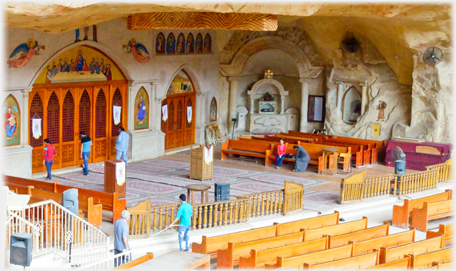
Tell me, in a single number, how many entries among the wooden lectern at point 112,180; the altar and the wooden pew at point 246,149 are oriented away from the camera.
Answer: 0

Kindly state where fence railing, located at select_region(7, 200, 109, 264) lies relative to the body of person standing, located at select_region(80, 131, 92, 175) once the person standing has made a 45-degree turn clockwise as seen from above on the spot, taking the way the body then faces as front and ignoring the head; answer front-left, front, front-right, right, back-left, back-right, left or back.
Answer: back-right

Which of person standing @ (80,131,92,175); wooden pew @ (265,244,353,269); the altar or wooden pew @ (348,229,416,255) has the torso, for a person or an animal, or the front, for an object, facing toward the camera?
the altar

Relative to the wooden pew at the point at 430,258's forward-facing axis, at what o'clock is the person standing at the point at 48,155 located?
The person standing is roughly at 11 o'clock from the wooden pew.

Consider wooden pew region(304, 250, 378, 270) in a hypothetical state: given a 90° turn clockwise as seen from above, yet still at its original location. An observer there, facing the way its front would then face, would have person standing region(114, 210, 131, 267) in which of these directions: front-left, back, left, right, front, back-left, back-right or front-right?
back-left

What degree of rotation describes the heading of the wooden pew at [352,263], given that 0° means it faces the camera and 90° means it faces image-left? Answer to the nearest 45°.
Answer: approximately 135°

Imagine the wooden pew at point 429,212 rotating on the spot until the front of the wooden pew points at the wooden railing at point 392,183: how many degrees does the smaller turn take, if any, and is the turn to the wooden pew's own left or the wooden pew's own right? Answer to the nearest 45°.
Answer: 0° — it already faces it

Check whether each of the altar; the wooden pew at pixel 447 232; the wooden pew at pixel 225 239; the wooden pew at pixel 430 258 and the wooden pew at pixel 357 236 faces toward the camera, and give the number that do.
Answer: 1

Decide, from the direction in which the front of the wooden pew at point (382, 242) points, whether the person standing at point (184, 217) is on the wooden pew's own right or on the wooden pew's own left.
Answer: on the wooden pew's own left

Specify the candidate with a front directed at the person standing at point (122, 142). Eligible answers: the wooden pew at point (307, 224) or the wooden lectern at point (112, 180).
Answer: the wooden pew

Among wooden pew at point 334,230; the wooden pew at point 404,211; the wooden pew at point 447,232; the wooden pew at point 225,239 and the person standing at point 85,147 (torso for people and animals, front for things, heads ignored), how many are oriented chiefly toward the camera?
0

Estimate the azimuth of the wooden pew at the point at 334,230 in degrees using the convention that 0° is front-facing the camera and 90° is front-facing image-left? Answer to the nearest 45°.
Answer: approximately 135°

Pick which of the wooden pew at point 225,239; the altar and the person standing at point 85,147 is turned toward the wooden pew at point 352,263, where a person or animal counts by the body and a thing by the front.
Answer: the altar

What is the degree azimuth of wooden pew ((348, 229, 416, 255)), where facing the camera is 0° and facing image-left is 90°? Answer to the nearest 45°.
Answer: approximately 135°

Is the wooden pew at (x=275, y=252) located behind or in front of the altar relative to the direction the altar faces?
in front

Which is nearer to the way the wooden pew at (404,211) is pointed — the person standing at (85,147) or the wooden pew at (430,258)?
the person standing

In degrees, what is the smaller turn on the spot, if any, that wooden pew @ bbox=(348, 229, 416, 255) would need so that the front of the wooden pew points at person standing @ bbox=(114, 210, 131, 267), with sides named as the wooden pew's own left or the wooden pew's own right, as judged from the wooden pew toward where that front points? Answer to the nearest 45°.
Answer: approximately 90° to the wooden pew's own left

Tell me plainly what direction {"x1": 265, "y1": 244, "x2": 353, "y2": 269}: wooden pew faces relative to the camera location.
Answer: facing away from the viewer and to the left of the viewer

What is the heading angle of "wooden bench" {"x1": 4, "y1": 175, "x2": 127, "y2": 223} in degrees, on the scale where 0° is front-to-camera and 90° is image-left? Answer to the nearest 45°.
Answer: approximately 225°

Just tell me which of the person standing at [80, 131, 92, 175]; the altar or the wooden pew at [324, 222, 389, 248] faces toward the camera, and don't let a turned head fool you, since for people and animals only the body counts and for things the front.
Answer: the altar

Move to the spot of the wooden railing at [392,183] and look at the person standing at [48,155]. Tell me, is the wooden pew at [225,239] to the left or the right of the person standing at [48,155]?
left

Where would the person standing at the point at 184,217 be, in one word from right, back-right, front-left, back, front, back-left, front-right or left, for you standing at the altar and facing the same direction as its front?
front

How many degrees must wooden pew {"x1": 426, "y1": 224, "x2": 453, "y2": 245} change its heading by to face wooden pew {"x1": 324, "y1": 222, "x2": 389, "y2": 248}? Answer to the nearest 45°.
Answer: approximately 90° to its left
